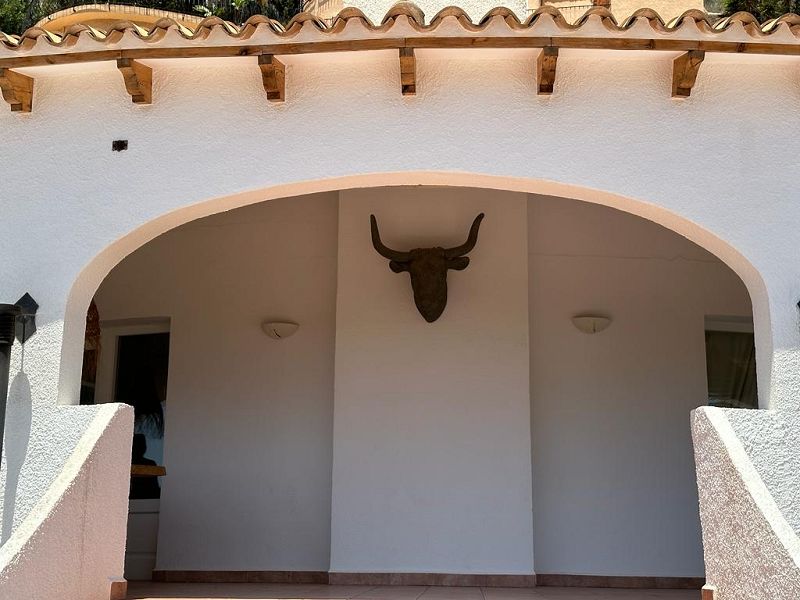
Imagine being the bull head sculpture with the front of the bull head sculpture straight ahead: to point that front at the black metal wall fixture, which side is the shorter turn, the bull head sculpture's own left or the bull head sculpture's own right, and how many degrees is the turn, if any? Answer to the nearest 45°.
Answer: approximately 45° to the bull head sculpture's own right

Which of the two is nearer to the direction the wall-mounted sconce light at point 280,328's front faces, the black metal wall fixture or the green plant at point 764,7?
the black metal wall fixture

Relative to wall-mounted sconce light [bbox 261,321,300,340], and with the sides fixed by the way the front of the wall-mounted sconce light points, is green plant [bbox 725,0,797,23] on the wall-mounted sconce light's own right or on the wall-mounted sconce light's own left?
on the wall-mounted sconce light's own left

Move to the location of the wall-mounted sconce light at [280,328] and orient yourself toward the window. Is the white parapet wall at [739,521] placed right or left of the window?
right

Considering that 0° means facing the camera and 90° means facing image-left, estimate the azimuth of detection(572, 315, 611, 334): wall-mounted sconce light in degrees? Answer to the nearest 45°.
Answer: approximately 0°
